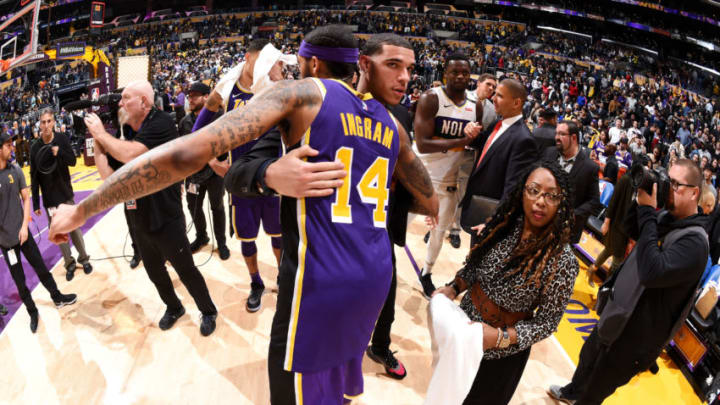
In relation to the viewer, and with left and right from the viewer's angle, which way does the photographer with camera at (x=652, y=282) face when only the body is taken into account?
facing to the left of the viewer

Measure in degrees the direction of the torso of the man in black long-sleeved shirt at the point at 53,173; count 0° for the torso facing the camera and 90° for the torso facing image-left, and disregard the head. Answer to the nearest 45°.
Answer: approximately 0°

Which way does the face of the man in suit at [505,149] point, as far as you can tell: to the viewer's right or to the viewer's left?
to the viewer's left

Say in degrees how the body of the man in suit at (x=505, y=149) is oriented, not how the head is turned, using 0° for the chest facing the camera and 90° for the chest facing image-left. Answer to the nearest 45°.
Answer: approximately 45°

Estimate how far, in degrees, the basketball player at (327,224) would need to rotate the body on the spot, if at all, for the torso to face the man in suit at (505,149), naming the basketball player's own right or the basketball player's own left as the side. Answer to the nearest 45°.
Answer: approximately 90° to the basketball player's own right

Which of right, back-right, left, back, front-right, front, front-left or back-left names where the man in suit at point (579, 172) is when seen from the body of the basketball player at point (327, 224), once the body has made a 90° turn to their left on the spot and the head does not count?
back

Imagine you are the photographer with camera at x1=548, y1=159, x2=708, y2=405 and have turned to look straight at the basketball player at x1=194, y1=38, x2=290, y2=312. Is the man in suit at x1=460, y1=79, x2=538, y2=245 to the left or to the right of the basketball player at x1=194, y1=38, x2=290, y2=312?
right

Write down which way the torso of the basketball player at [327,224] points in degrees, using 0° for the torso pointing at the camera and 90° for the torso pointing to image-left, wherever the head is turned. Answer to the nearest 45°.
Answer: approximately 135°

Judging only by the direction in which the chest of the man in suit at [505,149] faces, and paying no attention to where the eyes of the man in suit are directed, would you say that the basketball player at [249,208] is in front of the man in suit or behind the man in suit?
in front
